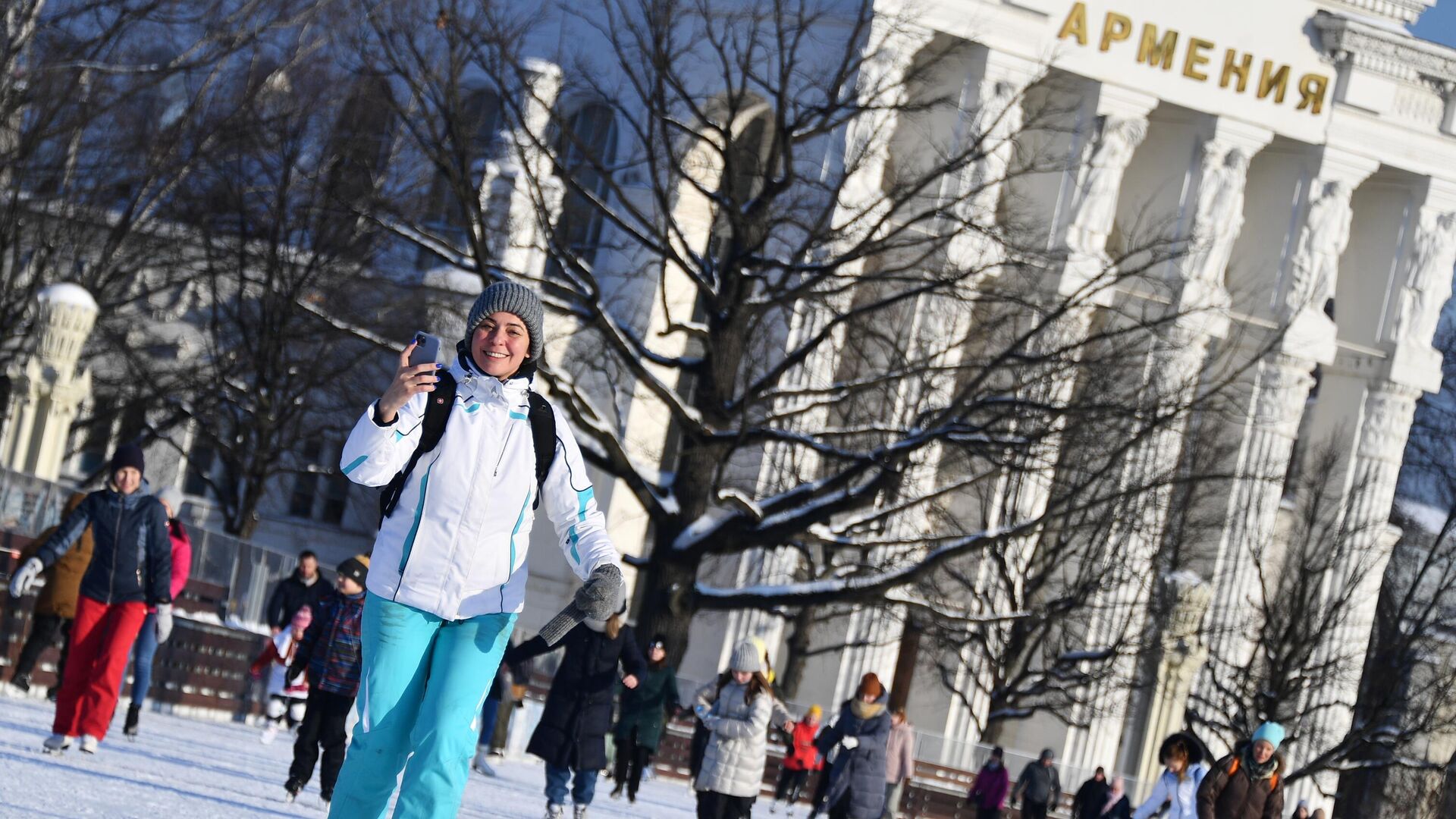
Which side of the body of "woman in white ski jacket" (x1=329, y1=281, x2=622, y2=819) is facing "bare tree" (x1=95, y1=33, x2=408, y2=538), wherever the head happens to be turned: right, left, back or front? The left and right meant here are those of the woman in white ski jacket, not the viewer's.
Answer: back

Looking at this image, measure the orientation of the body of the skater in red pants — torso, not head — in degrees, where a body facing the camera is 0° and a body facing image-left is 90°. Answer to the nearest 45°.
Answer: approximately 0°

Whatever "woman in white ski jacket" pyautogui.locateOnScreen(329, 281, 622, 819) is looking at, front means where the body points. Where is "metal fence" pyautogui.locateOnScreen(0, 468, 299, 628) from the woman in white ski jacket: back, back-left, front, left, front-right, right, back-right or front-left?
back

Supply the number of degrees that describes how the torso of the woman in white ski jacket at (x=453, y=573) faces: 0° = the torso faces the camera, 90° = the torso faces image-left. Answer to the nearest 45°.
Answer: approximately 0°

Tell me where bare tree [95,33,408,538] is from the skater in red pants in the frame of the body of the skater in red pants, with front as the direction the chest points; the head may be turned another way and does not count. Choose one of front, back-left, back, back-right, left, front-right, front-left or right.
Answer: back
